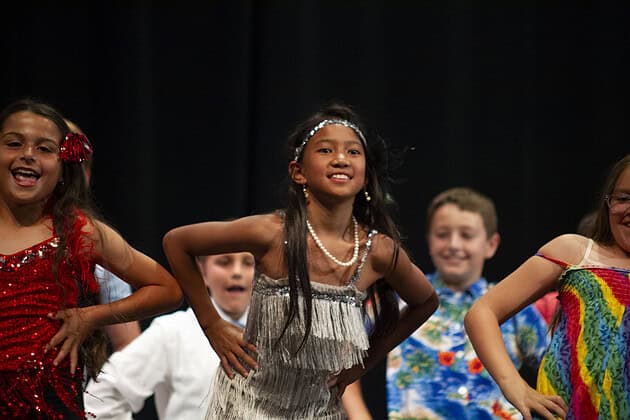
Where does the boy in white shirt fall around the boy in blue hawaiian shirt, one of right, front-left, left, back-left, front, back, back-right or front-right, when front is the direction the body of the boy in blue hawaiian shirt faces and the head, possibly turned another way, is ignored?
right

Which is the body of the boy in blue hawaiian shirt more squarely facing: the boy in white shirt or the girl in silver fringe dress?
the girl in silver fringe dress

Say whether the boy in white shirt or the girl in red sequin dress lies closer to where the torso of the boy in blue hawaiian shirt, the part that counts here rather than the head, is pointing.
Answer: the girl in red sequin dress

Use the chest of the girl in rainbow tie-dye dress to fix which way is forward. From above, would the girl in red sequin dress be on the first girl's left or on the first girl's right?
on the first girl's right

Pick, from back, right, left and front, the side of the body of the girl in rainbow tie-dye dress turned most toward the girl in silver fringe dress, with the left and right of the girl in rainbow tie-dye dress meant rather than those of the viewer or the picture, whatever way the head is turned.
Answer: right

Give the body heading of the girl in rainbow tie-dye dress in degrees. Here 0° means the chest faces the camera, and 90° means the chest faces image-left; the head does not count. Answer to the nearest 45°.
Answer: approximately 0°

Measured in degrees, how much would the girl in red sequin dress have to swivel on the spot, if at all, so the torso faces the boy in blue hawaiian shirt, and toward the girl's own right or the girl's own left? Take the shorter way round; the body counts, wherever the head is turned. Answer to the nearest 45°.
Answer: approximately 135° to the girl's own left
